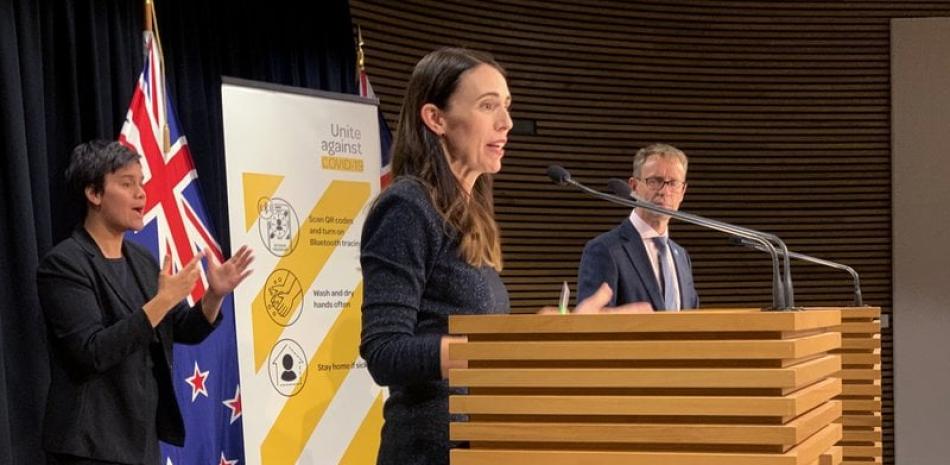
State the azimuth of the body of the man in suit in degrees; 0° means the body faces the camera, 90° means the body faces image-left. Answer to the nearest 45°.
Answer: approximately 315°

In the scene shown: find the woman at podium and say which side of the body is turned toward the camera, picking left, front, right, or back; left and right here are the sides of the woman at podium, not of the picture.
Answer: right

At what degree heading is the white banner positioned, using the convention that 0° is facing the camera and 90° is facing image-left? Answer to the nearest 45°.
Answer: approximately 315°
